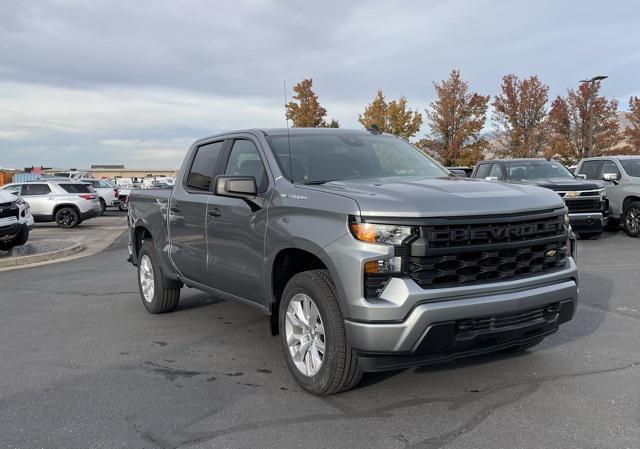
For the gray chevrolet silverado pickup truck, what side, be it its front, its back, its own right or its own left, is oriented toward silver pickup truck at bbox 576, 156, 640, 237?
left

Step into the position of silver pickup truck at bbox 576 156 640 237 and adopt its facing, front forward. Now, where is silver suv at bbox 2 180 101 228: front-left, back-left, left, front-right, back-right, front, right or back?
back-right

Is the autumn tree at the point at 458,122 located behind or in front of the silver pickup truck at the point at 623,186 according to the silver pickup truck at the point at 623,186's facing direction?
behind

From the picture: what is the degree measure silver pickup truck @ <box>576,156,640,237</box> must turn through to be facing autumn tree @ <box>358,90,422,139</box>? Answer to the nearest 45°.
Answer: approximately 180°

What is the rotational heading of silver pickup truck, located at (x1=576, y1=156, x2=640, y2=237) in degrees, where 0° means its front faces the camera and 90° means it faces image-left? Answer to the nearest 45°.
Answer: approximately 315°

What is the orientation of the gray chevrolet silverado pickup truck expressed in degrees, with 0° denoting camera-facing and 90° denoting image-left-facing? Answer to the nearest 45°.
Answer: approximately 315°

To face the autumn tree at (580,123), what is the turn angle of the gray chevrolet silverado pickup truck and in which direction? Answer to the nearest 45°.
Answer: approximately 90° to its left

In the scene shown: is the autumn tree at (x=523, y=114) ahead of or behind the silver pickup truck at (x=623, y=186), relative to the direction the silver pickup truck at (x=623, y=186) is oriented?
behind

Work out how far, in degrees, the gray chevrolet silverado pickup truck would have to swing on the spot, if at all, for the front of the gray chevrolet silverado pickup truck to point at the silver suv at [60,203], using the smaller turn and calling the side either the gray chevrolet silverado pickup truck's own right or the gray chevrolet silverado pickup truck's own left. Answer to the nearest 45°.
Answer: approximately 180°

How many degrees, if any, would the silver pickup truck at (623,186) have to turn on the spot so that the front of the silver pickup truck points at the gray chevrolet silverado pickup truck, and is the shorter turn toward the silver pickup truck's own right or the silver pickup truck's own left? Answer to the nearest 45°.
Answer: approximately 45° to the silver pickup truck's own right
